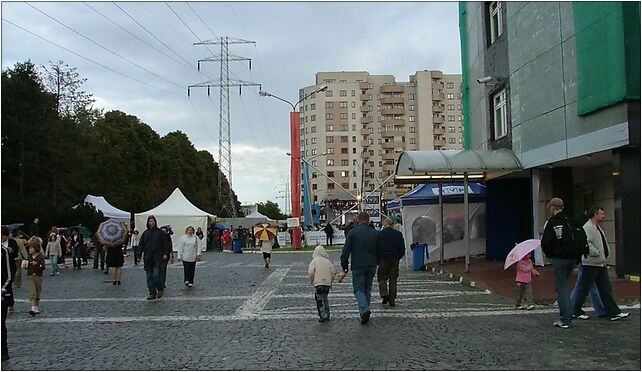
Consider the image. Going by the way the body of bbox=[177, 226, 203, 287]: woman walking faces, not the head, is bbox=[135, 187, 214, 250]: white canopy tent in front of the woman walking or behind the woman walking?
behind

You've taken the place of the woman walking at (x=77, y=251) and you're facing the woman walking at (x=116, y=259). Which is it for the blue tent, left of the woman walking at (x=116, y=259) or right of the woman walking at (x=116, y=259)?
left

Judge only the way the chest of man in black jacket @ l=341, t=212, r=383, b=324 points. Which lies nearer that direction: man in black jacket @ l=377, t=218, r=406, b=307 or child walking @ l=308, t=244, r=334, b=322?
the man in black jacket

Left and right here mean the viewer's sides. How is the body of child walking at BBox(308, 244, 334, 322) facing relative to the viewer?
facing away from the viewer

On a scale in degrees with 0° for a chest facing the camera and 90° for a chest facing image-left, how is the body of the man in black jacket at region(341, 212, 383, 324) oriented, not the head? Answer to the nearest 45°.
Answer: approximately 180°

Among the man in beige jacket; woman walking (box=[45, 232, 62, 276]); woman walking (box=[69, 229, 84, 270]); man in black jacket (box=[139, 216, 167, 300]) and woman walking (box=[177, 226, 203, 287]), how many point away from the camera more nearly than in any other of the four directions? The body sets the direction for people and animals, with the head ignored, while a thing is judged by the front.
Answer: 0

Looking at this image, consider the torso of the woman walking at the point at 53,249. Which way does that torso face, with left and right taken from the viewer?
facing the viewer

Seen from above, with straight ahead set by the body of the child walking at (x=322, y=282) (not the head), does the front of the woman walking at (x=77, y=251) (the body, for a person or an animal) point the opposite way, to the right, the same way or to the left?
the opposite way

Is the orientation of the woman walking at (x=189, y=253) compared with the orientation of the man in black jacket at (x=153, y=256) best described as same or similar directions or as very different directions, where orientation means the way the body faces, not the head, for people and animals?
same or similar directions

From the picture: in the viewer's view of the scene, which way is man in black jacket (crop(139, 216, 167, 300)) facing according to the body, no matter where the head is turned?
toward the camera
